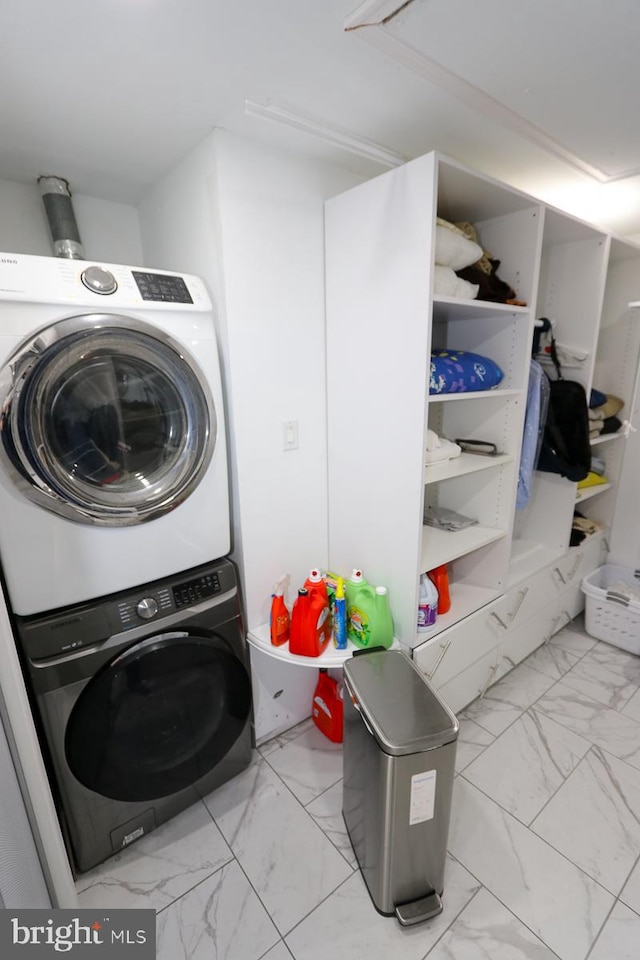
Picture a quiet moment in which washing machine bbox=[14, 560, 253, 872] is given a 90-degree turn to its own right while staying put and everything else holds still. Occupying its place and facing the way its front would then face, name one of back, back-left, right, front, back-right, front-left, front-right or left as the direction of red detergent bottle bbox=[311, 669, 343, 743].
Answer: back-left

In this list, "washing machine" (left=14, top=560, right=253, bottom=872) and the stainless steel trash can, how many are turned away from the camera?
0

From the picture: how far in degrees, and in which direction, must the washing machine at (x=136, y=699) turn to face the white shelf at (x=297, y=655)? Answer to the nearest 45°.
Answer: approximately 45° to its left

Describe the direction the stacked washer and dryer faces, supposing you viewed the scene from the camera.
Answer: facing the viewer and to the right of the viewer

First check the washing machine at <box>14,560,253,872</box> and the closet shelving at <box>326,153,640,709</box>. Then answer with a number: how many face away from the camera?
0

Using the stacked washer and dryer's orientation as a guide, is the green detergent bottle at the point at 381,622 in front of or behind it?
in front
